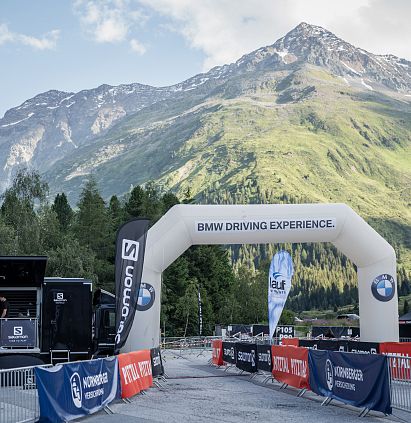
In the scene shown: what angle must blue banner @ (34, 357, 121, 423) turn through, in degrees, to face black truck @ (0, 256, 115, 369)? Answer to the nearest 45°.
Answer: approximately 135° to its left

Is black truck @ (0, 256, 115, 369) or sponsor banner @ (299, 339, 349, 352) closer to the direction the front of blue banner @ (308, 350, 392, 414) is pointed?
the black truck

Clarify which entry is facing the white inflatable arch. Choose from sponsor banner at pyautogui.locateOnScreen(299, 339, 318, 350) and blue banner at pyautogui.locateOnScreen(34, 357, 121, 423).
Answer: the sponsor banner

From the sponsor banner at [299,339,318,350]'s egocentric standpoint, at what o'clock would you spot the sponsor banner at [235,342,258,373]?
the sponsor banner at [235,342,258,373] is roughly at 1 o'clock from the sponsor banner at [299,339,318,350].

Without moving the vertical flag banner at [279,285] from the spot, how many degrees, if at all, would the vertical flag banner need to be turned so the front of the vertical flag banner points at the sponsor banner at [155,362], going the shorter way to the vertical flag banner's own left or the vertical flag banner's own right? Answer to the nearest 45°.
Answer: approximately 45° to the vertical flag banner's own right

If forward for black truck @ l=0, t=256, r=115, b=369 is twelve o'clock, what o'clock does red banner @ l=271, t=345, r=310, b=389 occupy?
The red banner is roughly at 1 o'clock from the black truck.

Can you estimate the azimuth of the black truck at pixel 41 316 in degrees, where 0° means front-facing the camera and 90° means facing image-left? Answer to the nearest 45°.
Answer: approximately 270°

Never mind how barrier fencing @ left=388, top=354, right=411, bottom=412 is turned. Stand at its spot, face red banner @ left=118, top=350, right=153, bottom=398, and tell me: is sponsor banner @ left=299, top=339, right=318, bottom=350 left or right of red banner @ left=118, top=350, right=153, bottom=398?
right

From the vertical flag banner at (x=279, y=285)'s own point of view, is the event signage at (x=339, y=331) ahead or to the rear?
to the rear

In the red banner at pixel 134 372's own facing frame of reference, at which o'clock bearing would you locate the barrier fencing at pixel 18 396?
The barrier fencing is roughly at 2 o'clock from the red banner.

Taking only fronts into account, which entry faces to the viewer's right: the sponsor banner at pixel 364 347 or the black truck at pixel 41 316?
the black truck

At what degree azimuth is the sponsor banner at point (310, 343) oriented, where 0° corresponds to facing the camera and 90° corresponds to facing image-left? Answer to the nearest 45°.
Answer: approximately 0°
